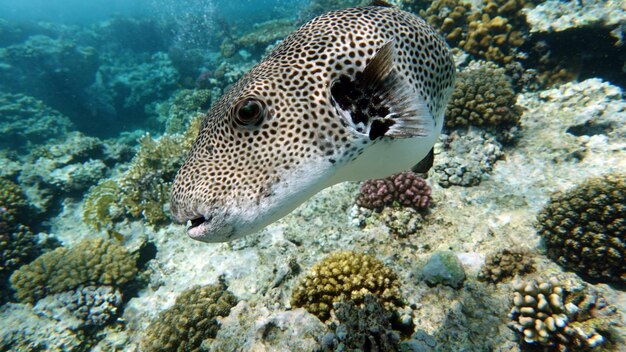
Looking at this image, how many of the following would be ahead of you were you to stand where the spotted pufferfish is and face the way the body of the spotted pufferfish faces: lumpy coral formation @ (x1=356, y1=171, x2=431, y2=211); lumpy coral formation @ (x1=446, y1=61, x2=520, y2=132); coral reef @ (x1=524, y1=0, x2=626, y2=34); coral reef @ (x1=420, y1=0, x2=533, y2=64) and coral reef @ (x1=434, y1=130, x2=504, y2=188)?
0

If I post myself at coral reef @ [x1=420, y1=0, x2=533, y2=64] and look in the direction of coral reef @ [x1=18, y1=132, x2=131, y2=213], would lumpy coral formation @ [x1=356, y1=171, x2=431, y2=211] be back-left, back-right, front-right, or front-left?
front-left

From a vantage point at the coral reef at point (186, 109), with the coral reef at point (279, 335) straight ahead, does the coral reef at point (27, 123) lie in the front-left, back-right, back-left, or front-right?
back-right

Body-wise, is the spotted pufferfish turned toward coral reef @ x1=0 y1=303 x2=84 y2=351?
no

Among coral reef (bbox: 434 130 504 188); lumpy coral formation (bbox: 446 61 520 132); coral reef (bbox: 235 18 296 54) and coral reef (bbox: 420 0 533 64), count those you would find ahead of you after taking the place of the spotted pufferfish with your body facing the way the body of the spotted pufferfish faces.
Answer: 0

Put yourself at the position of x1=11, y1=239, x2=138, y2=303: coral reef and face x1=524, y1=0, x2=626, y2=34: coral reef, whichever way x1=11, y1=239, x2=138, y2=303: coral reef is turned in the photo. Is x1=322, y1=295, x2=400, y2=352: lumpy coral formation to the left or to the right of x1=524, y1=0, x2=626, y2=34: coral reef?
right

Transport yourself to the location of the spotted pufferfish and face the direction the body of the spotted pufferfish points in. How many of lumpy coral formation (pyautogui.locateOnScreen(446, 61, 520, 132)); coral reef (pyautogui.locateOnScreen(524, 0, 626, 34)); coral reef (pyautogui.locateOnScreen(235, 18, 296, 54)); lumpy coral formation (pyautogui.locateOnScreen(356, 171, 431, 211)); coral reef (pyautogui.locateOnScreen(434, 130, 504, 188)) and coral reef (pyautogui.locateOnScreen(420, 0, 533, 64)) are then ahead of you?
0

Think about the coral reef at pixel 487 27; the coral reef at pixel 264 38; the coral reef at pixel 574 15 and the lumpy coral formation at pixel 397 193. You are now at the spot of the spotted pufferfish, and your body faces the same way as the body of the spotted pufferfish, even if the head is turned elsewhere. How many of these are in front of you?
0

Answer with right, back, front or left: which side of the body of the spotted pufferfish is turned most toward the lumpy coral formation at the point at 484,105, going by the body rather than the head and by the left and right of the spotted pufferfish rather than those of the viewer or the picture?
back

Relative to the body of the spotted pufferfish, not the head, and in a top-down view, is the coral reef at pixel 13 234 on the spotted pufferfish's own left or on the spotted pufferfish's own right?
on the spotted pufferfish's own right

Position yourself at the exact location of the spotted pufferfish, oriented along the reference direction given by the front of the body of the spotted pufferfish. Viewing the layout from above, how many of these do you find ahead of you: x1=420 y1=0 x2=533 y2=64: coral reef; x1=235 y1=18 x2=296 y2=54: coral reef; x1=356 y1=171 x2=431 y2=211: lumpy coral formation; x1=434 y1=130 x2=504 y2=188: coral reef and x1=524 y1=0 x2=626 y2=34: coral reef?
0

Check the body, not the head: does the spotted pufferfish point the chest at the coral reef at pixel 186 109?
no

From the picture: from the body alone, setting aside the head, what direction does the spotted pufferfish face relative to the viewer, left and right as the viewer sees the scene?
facing the viewer and to the left of the viewer

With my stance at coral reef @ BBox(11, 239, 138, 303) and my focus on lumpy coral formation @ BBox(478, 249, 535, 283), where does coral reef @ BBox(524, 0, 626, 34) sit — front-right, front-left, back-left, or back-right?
front-left

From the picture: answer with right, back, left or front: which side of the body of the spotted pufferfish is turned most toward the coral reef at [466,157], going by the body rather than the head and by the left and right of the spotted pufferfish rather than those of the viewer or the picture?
back
